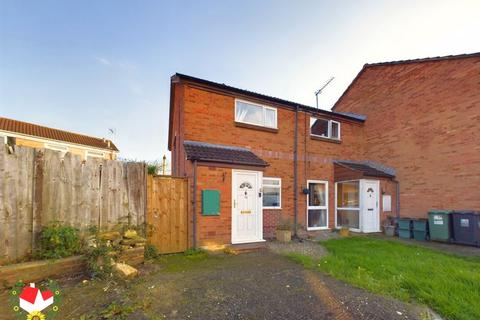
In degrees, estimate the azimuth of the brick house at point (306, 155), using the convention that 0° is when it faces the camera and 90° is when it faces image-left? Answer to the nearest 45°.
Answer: approximately 315°

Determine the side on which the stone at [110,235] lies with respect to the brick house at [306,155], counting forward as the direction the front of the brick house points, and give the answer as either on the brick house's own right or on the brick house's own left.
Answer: on the brick house's own right

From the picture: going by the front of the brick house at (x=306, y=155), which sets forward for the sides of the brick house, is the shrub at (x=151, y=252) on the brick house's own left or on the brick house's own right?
on the brick house's own right

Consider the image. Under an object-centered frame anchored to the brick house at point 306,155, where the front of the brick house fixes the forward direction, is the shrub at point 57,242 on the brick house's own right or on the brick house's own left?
on the brick house's own right

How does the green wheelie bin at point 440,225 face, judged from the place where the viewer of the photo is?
facing the viewer and to the left of the viewer

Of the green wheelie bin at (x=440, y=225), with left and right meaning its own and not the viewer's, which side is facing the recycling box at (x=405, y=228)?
right

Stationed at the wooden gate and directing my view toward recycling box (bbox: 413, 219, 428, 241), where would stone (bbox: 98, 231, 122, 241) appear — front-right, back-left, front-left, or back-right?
back-right
